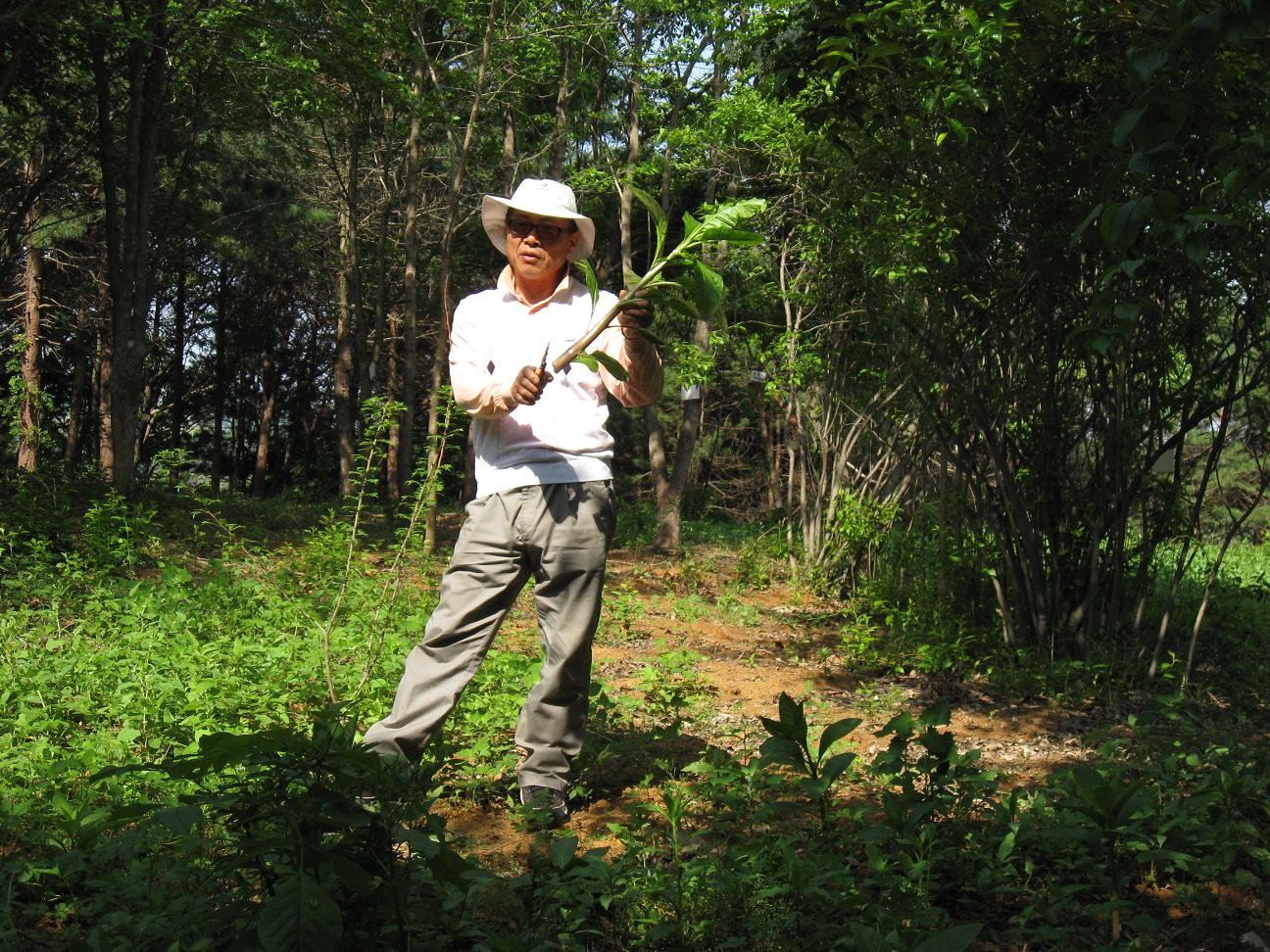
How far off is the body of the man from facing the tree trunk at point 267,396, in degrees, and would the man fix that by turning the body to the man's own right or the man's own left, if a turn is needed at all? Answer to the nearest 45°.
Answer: approximately 180°

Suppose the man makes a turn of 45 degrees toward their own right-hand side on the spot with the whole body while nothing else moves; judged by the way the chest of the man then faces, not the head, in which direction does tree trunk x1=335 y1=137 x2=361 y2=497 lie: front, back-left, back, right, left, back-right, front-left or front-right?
back-right

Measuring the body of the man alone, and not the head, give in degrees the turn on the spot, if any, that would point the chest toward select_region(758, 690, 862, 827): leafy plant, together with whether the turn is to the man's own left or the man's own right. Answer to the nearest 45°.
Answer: approximately 45° to the man's own left

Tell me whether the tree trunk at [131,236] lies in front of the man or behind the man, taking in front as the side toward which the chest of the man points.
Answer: behind

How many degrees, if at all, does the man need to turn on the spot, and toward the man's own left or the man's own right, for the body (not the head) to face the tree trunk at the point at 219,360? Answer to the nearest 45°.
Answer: approximately 180°

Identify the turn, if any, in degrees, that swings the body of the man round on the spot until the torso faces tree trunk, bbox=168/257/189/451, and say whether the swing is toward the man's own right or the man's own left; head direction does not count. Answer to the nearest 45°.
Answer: approximately 180°

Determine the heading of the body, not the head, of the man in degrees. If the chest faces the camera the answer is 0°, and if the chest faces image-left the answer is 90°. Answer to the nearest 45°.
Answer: approximately 0°

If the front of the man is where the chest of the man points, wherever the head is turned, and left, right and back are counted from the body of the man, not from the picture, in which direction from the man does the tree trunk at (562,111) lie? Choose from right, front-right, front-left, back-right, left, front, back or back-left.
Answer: back
